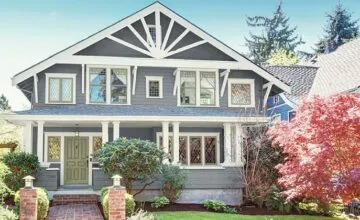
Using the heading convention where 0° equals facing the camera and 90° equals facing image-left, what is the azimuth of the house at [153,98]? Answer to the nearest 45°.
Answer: approximately 0°

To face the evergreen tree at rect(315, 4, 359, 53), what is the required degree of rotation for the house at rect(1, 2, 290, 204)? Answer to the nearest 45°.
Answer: approximately 135° to its left

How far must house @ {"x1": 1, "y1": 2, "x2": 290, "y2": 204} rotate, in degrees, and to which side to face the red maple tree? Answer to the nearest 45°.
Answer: approximately 45° to its left

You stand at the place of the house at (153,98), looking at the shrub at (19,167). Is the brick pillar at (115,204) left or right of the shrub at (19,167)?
left

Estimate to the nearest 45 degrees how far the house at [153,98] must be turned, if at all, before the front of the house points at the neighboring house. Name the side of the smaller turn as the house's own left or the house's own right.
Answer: approximately 135° to the house's own left

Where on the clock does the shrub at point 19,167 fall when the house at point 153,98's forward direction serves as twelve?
The shrub is roughly at 2 o'clock from the house.

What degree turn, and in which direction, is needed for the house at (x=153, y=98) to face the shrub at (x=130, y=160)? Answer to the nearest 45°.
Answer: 0° — it already faces it

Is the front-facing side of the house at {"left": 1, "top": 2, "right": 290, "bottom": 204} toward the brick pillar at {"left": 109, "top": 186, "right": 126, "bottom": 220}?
yes

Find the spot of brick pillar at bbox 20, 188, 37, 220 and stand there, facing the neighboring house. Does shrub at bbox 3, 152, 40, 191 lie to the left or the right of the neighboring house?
left
